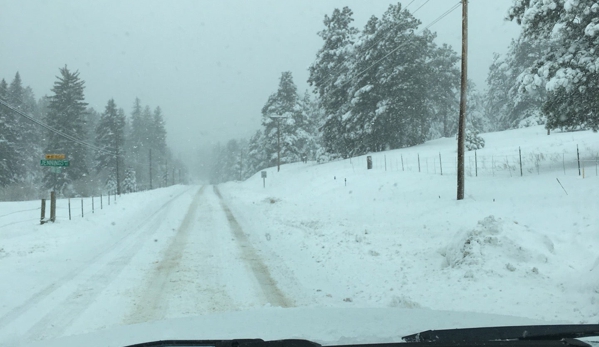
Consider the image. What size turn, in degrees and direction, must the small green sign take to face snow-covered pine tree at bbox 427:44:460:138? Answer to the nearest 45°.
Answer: approximately 90° to its left

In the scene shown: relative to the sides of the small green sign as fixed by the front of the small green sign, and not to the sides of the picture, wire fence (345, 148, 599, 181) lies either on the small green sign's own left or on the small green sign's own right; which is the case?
on the small green sign's own left

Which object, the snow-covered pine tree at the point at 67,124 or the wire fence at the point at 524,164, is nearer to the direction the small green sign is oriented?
the wire fence

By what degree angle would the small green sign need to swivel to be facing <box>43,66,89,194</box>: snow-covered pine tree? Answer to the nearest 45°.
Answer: approximately 180°

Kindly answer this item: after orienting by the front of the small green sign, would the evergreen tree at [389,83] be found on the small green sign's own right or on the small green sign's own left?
on the small green sign's own left

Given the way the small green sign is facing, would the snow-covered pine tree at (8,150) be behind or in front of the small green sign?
behind

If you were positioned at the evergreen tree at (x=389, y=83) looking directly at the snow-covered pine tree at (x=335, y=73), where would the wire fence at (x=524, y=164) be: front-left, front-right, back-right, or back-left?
back-left

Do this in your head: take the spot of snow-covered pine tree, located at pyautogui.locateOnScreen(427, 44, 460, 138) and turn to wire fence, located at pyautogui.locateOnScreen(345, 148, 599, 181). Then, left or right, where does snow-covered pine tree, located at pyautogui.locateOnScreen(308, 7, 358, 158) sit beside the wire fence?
right

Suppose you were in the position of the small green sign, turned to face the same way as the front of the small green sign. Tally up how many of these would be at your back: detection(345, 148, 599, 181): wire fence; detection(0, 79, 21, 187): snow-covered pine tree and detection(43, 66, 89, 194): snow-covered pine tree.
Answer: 2

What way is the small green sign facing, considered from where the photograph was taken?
facing the viewer
